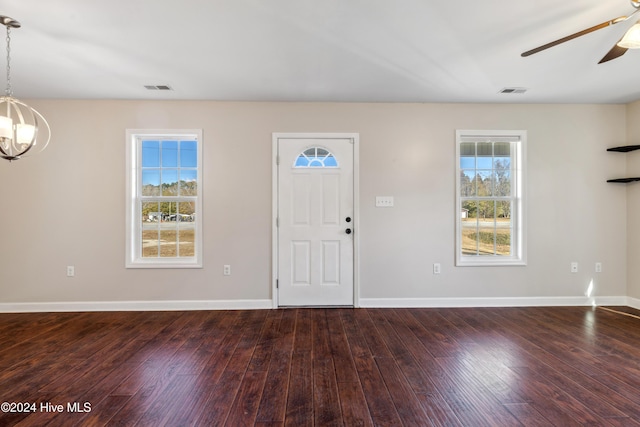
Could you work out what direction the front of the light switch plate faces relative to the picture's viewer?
facing the viewer

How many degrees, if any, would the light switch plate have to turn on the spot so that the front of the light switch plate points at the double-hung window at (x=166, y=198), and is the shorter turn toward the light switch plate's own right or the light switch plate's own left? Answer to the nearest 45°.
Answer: approximately 90° to the light switch plate's own right

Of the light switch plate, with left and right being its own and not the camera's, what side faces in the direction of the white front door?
right

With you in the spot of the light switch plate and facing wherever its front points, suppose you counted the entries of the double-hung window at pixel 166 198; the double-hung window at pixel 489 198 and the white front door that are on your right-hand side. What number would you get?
2

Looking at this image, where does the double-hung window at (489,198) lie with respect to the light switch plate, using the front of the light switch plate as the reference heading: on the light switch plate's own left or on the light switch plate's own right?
on the light switch plate's own left
